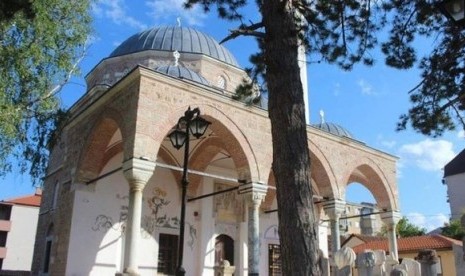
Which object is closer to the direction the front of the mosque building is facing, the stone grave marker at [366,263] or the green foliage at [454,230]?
the stone grave marker

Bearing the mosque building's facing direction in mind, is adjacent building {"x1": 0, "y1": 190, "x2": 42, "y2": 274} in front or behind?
behind

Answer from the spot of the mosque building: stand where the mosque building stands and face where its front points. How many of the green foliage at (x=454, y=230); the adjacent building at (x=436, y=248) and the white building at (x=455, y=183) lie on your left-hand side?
3

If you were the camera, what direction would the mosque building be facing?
facing the viewer and to the right of the viewer

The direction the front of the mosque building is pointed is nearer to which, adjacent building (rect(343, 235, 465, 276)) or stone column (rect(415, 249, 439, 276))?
the stone column

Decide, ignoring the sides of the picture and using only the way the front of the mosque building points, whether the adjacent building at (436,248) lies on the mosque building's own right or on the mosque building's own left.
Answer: on the mosque building's own left

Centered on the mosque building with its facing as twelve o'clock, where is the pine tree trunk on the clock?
The pine tree trunk is roughly at 1 o'clock from the mosque building.

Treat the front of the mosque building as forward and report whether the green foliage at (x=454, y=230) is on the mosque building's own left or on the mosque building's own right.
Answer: on the mosque building's own left

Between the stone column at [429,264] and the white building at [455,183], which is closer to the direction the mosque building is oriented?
the stone column

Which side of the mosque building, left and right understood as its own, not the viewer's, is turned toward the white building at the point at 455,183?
left

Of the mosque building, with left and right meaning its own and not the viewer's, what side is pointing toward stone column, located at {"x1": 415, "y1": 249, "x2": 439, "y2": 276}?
front
